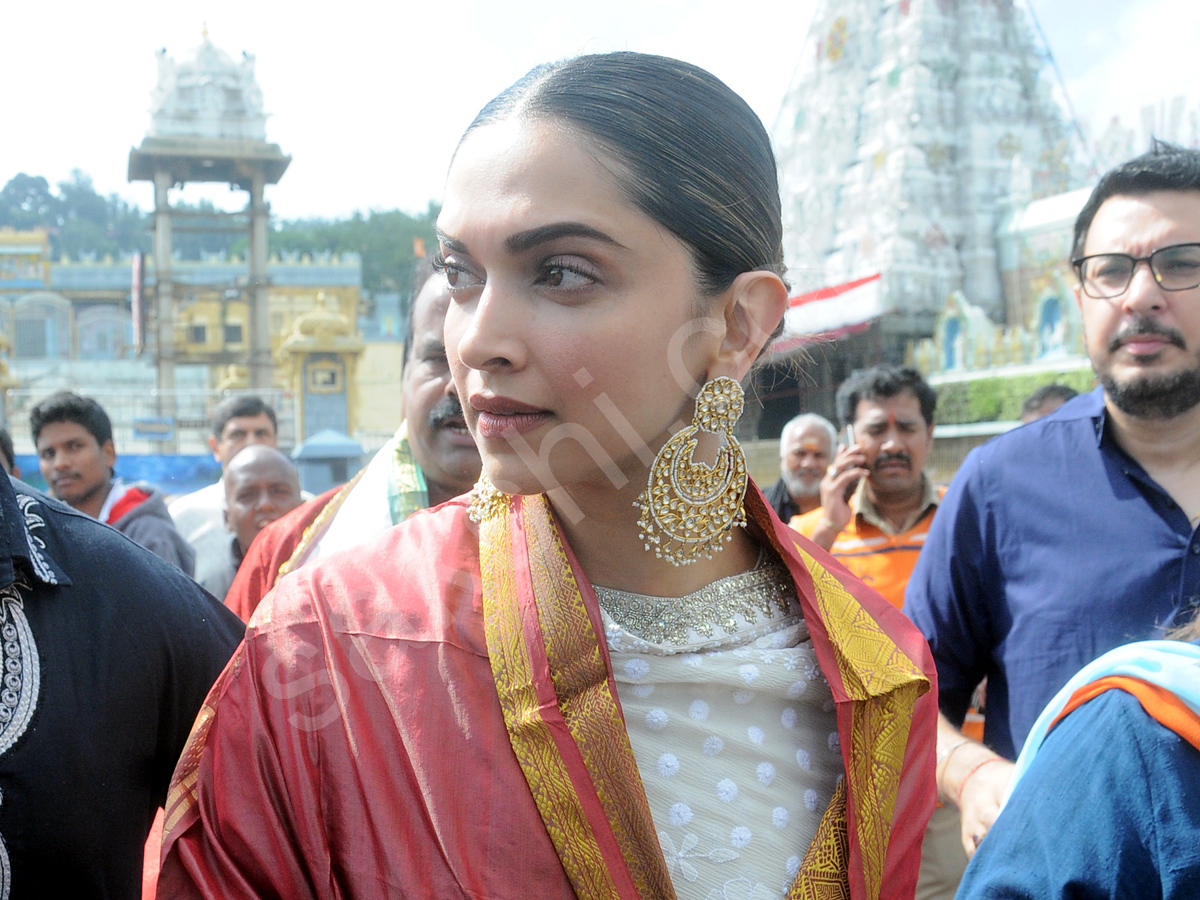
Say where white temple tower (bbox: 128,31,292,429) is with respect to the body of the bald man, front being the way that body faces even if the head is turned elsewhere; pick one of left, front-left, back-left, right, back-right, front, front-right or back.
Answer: back

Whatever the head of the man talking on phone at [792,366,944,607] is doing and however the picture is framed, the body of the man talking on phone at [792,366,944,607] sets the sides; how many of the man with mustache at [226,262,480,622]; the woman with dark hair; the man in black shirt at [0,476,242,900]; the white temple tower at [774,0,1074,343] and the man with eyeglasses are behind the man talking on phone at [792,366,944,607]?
1

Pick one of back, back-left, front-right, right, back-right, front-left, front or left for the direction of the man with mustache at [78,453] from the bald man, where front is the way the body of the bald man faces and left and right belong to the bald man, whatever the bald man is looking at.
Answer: back-right

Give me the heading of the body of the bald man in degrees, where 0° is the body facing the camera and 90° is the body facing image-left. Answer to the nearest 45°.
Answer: approximately 0°

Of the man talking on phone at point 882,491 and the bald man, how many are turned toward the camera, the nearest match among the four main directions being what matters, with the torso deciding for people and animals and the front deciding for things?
2

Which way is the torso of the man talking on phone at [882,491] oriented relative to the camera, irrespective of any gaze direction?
toward the camera

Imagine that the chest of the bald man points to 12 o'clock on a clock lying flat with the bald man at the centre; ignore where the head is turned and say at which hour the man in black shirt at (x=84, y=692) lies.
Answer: The man in black shirt is roughly at 12 o'clock from the bald man.

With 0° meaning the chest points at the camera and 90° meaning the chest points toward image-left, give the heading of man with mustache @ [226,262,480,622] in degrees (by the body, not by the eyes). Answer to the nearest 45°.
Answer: approximately 315°

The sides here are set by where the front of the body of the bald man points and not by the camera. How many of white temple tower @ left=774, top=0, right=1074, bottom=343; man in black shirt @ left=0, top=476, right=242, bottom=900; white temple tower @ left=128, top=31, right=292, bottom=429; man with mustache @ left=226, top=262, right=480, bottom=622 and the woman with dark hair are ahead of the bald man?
3

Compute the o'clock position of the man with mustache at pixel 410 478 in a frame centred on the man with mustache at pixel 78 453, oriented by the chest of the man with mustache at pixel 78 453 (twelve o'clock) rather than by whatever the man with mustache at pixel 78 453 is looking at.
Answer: the man with mustache at pixel 410 478 is roughly at 10 o'clock from the man with mustache at pixel 78 453.

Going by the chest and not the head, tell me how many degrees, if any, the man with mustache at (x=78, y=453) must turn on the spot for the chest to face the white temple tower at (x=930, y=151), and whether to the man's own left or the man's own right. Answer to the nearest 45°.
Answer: approximately 180°

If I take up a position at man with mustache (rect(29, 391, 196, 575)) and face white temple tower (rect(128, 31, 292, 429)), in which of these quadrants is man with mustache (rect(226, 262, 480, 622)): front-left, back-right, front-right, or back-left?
back-right

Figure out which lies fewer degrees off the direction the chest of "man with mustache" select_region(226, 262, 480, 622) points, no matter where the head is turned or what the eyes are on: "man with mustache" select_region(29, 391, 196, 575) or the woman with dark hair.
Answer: the woman with dark hair

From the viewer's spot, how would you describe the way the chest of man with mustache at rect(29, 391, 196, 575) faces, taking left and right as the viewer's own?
facing the viewer and to the left of the viewer

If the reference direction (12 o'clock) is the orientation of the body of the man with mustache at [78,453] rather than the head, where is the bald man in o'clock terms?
The bald man is roughly at 9 o'clock from the man with mustache.

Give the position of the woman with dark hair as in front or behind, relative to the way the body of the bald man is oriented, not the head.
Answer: in front

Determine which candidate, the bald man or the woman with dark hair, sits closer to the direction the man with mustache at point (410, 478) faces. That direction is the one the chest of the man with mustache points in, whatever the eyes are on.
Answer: the woman with dark hair

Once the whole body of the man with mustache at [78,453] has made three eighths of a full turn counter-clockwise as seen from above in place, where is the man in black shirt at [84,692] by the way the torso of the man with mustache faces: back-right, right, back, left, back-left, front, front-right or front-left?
right
